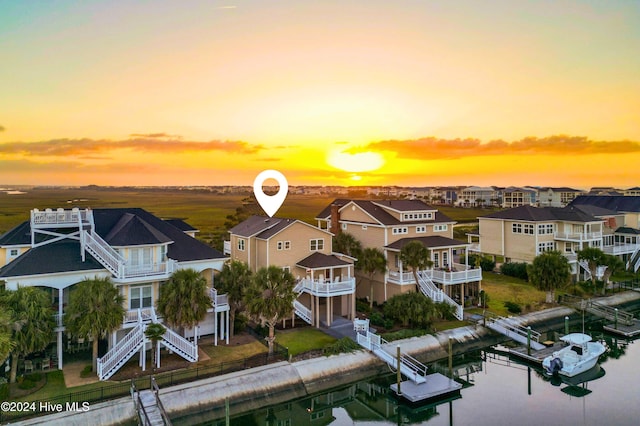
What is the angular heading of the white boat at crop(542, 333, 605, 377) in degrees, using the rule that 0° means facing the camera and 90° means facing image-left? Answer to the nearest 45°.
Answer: approximately 225°

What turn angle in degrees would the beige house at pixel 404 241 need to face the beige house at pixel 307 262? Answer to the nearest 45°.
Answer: approximately 90° to its right

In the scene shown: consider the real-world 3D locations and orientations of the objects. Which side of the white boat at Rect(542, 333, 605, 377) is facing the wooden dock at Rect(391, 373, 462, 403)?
back

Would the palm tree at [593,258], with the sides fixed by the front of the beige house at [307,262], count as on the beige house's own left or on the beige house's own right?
on the beige house's own left

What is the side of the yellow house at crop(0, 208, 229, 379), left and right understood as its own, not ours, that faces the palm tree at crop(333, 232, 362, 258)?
left

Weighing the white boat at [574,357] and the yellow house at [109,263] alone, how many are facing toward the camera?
1

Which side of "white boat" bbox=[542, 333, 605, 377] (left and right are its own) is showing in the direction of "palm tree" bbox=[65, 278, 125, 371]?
back

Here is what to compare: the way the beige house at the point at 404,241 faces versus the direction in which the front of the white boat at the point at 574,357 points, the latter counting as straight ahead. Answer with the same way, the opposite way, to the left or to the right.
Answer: to the right

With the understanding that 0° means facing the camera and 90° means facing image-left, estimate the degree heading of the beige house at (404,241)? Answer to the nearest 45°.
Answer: approximately 315°

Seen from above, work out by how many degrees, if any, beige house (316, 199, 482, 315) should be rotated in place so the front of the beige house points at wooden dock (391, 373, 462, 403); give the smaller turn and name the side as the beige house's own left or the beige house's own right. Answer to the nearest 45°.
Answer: approximately 45° to the beige house's own right

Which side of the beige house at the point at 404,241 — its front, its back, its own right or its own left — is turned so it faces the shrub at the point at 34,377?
right

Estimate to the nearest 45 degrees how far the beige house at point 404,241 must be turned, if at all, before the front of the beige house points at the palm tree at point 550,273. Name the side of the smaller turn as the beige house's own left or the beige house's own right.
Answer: approximately 45° to the beige house's own left

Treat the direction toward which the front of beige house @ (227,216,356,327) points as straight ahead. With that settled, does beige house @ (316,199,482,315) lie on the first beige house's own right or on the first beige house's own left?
on the first beige house's own left
